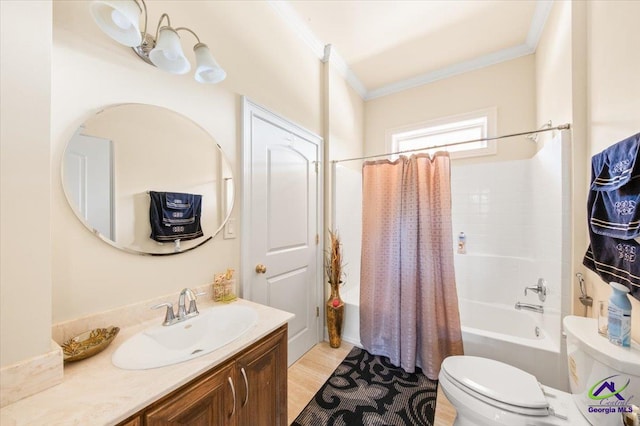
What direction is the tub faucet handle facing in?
to the viewer's left

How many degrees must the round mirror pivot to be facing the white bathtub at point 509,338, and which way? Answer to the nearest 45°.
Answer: approximately 45° to its left

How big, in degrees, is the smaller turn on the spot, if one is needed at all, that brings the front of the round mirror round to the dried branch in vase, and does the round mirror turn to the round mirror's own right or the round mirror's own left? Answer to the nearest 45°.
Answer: approximately 45° to the round mirror's own left

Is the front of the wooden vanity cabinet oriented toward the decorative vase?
no

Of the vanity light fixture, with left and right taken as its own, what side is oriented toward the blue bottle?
front

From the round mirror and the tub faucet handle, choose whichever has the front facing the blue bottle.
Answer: the round mirror

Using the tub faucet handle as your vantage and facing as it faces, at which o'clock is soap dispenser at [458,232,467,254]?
The soap dispenser is roughly at 1 o'clock from the tub faucet handle.

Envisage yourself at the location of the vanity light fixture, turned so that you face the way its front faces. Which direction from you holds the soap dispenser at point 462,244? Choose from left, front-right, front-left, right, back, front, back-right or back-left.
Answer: front-left

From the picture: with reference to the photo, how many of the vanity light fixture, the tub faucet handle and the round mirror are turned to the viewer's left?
1

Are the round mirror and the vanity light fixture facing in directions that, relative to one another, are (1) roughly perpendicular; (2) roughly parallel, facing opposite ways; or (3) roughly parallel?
roughly parallel

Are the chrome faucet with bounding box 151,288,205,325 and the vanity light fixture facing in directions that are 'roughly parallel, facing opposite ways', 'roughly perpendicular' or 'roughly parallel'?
roughly parallel

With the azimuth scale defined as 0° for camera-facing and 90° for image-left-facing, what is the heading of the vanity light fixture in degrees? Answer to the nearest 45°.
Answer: approximately 315°

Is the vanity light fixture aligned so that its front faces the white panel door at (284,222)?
no

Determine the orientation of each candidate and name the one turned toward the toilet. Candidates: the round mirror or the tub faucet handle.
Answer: the round mirror

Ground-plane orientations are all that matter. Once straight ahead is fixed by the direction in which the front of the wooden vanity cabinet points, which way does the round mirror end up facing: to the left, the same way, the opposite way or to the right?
the same way

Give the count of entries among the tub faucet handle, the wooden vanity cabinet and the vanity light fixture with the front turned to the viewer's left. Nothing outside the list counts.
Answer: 1

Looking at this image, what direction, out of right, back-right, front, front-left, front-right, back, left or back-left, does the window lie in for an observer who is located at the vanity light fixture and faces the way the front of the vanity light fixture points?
front-left

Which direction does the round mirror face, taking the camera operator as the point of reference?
facing the viewer and to the right of the viewer

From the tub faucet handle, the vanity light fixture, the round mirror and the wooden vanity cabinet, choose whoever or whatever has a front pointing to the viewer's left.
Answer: the tub faucet handle

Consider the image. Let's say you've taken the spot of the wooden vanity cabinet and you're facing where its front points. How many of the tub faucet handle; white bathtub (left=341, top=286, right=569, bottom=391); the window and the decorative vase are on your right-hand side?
0
